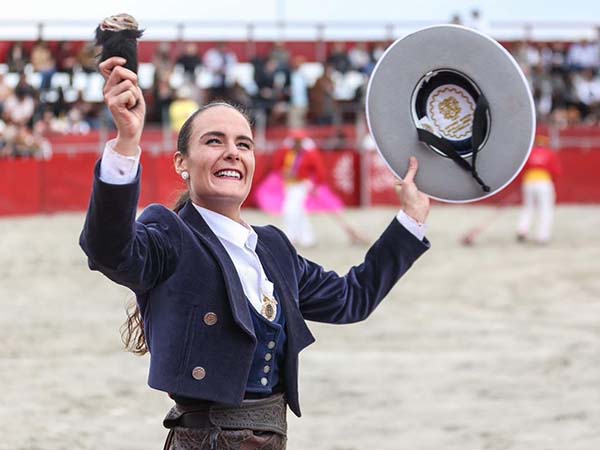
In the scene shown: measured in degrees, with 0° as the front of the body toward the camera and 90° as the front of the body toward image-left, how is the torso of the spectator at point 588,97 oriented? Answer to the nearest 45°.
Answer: approximately 0°

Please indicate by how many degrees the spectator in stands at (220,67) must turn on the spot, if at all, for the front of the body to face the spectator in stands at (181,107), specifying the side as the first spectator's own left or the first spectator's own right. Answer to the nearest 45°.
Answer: approximately 45° to the first spectator's own right

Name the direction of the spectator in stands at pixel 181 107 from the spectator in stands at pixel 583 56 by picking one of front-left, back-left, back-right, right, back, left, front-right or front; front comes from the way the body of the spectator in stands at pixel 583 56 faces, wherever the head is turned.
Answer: front-right

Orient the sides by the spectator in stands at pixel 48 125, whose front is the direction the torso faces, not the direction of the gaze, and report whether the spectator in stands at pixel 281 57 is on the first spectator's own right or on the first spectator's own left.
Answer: on the first spectator's own left

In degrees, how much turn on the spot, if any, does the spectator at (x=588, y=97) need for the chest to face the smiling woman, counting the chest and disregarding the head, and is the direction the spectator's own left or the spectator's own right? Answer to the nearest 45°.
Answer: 0° — they already face them

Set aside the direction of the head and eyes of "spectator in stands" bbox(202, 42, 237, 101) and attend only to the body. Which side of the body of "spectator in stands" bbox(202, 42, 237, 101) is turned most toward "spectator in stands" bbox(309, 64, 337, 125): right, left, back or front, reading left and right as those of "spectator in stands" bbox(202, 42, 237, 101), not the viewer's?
left

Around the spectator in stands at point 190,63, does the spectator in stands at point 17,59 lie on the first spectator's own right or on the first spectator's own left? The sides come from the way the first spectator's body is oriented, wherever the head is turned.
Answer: on the first spectator's own right
